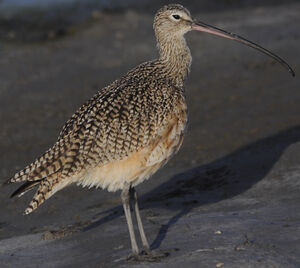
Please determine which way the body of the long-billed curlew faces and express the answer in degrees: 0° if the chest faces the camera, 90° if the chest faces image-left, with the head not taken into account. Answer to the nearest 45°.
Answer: approximately 270°
